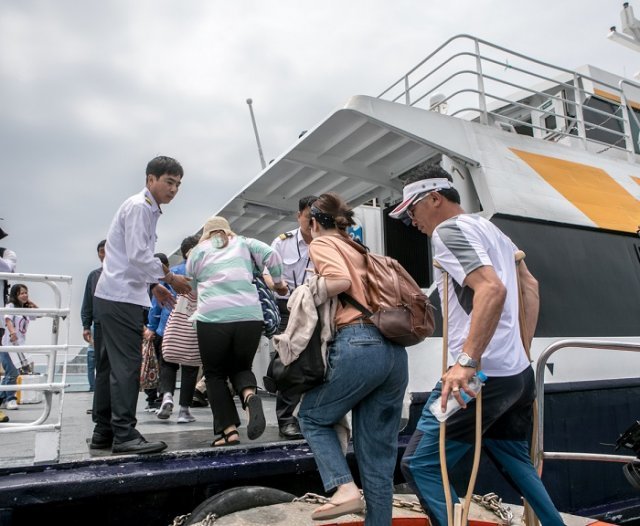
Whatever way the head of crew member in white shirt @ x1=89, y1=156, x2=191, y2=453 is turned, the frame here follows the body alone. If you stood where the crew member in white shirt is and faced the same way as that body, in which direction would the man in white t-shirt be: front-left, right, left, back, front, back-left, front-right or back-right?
front-right

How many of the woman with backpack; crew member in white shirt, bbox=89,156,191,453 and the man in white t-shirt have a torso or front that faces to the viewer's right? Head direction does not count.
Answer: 1

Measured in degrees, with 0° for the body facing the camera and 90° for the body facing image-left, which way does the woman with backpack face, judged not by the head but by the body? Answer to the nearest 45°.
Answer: approximately 135°

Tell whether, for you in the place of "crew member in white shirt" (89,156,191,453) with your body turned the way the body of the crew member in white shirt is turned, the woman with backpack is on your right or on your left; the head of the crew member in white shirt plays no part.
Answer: on your right

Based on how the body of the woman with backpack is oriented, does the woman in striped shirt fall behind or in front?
in front

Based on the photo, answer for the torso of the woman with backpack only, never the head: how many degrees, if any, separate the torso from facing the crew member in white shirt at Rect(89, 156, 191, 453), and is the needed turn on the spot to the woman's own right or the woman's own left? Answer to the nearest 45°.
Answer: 0° — they already face them

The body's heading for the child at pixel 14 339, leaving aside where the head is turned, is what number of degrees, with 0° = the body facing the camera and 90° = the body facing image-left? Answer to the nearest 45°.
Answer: approximately 315°

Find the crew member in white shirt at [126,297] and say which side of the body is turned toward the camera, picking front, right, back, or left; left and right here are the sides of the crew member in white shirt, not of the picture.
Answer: right

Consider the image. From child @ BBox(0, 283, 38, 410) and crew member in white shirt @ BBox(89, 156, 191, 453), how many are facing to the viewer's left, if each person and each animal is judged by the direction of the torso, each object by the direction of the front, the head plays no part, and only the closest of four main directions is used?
0

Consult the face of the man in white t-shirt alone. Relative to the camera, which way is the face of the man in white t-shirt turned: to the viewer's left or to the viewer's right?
to the viewer's left

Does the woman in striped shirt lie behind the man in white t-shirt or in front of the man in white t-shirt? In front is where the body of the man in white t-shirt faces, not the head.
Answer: in front
